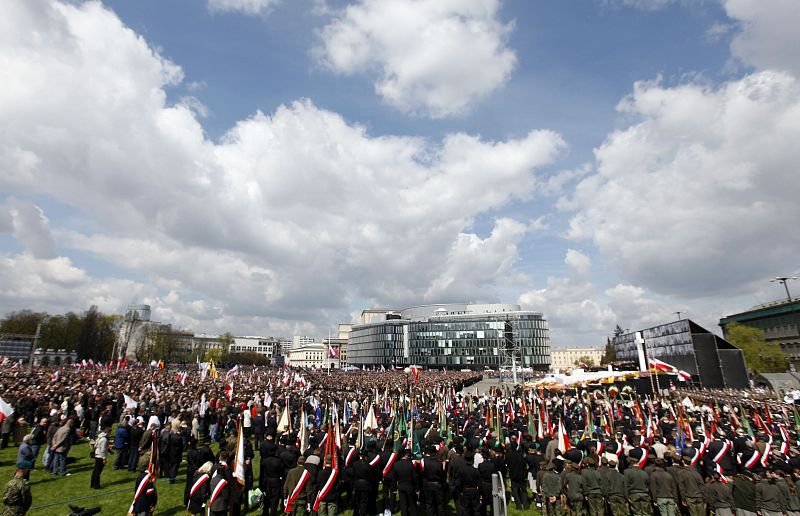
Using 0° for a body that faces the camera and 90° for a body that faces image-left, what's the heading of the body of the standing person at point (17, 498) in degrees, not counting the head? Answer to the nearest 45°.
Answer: approximately 225°

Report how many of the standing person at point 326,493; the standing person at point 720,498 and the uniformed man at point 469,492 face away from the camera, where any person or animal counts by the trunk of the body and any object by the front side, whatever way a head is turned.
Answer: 3

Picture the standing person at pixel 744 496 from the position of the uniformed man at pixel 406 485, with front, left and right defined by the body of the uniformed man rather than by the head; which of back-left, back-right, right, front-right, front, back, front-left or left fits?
right

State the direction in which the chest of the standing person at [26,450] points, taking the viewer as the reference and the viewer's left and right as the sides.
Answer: facing away from the viewer and to the right of the viewer

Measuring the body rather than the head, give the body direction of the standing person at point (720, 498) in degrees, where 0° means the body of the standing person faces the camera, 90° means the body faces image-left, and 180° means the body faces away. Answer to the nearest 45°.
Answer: approximately 180°

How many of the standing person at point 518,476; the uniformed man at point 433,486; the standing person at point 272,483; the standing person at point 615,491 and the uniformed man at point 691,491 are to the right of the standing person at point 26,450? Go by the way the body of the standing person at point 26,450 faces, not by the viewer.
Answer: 5

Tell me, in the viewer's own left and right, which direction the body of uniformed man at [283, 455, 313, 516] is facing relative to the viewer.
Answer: facing away from the viewer

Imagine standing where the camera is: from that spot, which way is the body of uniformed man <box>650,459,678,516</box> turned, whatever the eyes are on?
away from the camera

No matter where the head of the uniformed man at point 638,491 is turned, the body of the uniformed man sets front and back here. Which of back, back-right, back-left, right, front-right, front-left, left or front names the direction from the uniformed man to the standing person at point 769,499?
right

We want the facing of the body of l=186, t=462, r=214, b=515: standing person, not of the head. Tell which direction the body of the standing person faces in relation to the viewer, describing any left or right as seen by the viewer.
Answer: facing away from the viewer and to the right of the viewer

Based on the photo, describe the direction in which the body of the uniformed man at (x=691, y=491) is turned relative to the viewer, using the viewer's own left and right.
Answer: facing away from the viewer

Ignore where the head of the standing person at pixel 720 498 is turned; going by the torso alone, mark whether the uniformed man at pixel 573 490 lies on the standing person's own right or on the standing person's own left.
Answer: on the standing person's own left

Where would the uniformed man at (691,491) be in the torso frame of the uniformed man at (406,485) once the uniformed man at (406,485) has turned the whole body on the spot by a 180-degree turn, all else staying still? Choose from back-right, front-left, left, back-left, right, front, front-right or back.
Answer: left

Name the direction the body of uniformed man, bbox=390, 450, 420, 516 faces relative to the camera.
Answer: away from the camera

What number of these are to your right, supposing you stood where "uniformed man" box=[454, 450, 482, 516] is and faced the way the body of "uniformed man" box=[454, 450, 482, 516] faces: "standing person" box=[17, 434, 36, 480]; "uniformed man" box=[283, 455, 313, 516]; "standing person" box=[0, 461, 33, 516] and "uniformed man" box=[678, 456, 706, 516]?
1

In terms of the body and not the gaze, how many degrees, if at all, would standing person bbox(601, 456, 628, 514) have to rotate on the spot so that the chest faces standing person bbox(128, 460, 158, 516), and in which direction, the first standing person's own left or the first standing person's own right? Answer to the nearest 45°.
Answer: approximately 135° to the first standing person's own left

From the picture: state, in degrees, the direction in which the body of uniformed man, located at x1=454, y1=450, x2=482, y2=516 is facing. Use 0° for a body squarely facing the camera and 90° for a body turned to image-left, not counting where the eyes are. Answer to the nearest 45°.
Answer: approximately 180°
